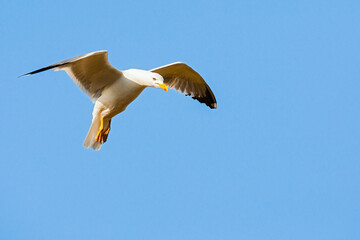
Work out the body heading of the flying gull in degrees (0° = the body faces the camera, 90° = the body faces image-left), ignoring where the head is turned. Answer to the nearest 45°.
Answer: approximately 315°
